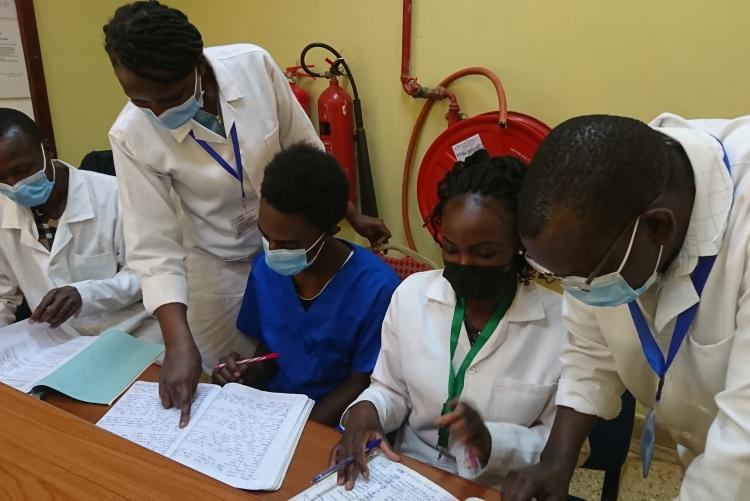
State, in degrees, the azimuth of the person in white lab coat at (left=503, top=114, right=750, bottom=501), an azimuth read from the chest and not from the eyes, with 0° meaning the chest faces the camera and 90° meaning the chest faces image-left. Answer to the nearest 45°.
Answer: approximately 45°

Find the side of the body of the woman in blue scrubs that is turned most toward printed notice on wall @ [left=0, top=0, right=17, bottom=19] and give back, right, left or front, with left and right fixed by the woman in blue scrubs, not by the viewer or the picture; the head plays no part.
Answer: right

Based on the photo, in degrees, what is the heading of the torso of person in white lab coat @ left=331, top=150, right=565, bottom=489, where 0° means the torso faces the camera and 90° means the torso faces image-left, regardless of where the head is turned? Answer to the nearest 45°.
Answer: approximately 45°

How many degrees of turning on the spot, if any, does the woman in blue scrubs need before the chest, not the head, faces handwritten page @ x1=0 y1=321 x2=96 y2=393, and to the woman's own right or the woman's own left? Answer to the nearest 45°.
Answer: approximately 45° to the woman's own right

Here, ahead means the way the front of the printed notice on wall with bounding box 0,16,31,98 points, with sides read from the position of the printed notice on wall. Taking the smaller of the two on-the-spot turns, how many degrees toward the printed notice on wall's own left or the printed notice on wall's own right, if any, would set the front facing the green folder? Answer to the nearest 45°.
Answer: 0° — it already faces it
